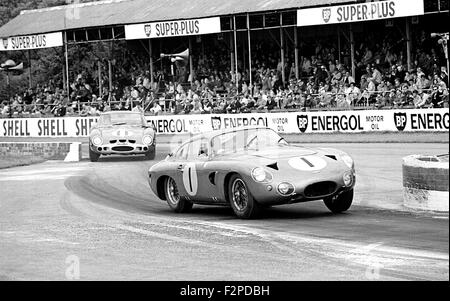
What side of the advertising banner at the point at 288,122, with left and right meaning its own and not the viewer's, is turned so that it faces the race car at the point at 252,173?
front

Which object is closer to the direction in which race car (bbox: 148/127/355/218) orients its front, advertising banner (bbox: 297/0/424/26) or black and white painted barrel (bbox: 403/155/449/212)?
the black and white painted barrel

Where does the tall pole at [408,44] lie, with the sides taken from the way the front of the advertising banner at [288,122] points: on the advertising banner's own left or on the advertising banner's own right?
on the advertising banner's own left

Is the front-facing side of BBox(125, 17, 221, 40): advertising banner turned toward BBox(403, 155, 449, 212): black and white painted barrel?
yes

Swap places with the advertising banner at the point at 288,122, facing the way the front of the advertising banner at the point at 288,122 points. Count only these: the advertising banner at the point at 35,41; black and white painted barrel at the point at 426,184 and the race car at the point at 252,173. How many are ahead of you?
2

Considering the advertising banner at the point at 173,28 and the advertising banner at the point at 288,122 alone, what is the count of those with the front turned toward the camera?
2

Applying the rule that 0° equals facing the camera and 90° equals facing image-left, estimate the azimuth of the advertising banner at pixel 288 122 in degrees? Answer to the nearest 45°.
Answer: approximately 0°

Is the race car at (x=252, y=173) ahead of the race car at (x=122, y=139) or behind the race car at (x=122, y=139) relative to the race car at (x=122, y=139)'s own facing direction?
ahead

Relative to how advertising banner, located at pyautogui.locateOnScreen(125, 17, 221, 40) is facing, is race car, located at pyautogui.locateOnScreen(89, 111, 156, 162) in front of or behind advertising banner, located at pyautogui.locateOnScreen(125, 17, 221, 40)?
in front
